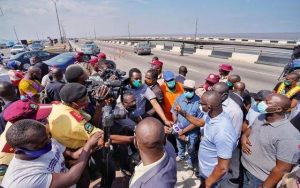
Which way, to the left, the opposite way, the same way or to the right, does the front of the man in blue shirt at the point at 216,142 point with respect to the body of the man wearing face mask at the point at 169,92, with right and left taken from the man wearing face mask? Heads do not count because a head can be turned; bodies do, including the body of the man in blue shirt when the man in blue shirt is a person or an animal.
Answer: to the right

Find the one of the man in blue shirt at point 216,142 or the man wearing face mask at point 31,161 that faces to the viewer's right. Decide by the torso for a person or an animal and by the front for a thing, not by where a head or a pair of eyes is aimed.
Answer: the man wearing face mask

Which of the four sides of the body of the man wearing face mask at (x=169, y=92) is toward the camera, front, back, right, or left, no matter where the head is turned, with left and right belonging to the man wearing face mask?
front

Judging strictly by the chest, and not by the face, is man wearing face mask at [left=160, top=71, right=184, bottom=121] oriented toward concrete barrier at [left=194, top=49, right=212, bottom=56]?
no

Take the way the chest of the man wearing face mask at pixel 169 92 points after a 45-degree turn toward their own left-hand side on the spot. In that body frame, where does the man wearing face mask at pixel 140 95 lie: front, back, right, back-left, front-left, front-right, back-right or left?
right

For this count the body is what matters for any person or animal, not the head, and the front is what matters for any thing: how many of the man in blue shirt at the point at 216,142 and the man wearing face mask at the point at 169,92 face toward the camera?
1

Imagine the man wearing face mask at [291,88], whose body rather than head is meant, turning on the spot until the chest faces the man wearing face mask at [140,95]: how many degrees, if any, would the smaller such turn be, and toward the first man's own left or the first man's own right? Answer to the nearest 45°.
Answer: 0° — they already face them

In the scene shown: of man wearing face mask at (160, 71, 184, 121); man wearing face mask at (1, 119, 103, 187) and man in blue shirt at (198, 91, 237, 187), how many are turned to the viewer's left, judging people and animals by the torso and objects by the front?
1

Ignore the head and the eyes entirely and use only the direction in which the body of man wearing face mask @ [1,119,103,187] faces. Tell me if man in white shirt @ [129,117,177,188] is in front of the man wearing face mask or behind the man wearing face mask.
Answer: in front

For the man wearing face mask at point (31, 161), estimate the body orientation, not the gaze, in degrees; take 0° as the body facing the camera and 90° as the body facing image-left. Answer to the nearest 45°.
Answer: approximately 270°

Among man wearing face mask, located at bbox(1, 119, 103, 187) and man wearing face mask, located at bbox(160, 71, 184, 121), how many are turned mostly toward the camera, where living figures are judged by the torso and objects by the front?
1

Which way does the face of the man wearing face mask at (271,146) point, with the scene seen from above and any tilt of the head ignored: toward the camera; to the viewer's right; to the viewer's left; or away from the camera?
to the viewer's left

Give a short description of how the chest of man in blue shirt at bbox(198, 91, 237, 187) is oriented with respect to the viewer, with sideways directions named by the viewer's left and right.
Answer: facing to the left of the viewer

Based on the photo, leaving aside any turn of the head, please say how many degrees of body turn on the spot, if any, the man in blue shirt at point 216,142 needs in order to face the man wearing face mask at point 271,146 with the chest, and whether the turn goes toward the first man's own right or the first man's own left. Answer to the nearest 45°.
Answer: approximately 180°

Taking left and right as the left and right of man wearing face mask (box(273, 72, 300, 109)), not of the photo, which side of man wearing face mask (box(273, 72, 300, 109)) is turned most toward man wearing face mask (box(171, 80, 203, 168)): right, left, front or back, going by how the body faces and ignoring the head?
front

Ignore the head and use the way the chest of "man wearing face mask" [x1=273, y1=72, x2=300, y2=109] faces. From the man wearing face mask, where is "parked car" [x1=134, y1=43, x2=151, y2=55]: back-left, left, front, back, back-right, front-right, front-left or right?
right

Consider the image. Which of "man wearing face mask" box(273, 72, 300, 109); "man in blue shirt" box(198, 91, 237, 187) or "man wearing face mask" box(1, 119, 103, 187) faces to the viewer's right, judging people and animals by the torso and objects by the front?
"man wearing face mask" box(1, 119, 103, 187)

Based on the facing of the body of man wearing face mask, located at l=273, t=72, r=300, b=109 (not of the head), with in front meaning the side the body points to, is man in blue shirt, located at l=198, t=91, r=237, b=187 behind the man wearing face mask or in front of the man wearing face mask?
in front

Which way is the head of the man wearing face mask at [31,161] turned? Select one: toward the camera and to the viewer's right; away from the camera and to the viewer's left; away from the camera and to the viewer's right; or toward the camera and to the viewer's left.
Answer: away from the camera and to the viewer's right
